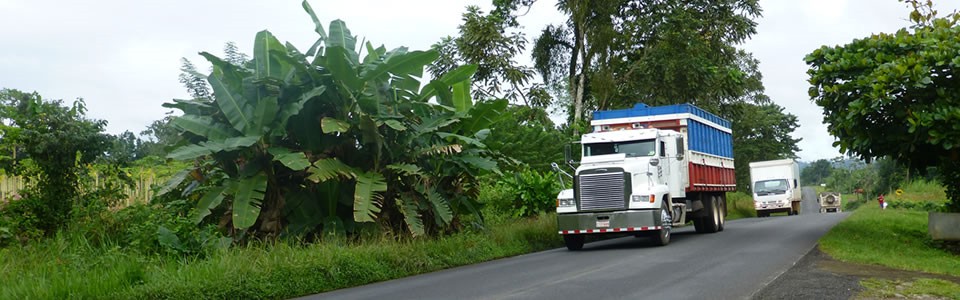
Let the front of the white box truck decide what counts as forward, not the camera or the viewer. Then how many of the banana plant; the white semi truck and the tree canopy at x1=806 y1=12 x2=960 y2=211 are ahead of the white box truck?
3

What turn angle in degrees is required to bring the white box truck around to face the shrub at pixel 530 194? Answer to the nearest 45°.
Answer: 0° — it already faces it

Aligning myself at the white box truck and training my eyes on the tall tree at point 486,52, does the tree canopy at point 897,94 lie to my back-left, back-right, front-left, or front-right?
front-left

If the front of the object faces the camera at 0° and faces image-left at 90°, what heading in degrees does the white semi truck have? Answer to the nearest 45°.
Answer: approximately 45°

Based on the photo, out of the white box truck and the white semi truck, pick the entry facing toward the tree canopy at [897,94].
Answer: the white box truck

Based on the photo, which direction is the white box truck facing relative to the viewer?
toward the camera

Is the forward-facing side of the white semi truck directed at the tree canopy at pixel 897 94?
no

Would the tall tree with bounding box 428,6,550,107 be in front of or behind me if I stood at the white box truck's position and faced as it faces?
in front

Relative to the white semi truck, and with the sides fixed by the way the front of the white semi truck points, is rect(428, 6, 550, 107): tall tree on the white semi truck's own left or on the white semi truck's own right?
on the white semi truck's own right

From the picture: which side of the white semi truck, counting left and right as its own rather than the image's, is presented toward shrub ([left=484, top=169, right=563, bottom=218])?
right

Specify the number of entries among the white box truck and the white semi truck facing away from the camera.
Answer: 0

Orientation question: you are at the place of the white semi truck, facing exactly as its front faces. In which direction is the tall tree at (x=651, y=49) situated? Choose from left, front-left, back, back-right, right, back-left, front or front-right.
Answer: back-right

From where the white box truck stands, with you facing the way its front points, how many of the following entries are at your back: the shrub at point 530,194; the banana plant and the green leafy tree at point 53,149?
0
